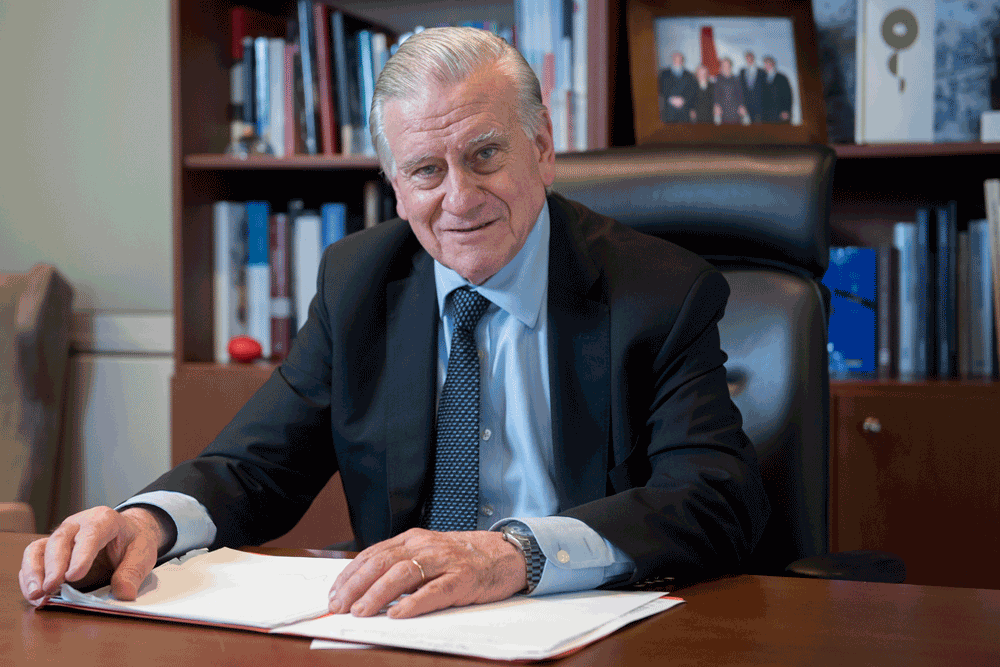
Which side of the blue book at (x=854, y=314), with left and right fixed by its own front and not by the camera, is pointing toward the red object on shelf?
right

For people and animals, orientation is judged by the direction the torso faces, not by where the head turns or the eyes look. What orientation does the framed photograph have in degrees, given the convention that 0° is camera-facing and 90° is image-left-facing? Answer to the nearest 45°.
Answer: approximately 0°

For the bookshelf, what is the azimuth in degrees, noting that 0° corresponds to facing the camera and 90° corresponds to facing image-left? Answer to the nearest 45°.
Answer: approximately 0°
